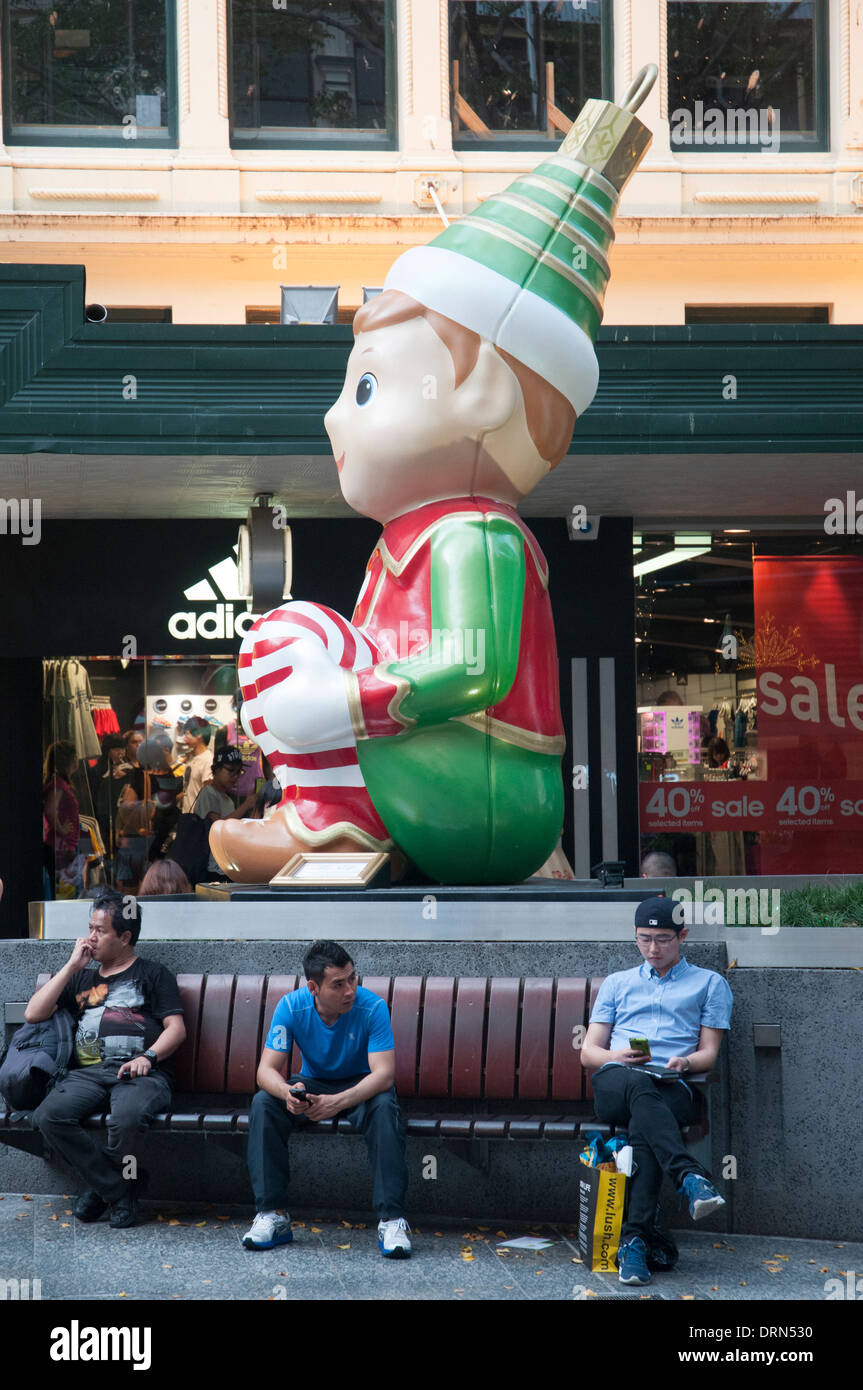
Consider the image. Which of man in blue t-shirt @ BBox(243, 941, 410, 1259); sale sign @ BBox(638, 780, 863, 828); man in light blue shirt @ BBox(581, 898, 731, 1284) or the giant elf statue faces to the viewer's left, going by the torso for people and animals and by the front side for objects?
the giant elf statue

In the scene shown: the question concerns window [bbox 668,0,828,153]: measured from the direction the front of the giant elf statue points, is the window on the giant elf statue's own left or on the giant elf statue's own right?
on the giant elf statue's own right

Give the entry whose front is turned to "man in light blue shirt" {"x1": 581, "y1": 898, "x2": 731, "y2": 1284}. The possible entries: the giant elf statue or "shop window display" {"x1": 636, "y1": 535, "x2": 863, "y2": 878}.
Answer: the shop window display

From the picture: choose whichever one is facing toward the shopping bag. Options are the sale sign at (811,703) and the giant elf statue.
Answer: the sale sign

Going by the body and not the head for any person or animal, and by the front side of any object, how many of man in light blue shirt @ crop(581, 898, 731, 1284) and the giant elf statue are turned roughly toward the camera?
1

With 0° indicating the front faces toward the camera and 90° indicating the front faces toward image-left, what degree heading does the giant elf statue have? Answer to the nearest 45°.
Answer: approximately 90°

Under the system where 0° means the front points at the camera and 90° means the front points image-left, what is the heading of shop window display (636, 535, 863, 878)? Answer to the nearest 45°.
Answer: approximately 0°
